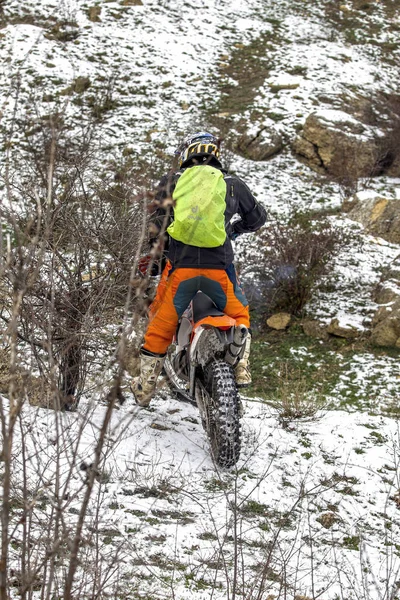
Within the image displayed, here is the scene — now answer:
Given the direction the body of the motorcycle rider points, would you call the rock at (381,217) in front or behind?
in front

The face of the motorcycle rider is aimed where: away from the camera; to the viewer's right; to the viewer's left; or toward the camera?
away from the camera

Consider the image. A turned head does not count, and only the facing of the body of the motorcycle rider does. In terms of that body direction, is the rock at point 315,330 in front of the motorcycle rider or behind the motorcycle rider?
in front

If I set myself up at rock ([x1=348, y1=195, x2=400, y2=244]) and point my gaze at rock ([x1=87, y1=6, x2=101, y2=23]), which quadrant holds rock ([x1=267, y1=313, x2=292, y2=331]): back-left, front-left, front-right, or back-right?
back-left

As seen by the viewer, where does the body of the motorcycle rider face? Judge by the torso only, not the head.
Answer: away from the camera

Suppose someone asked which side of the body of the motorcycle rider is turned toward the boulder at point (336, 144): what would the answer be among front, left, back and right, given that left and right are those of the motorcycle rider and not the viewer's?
front
